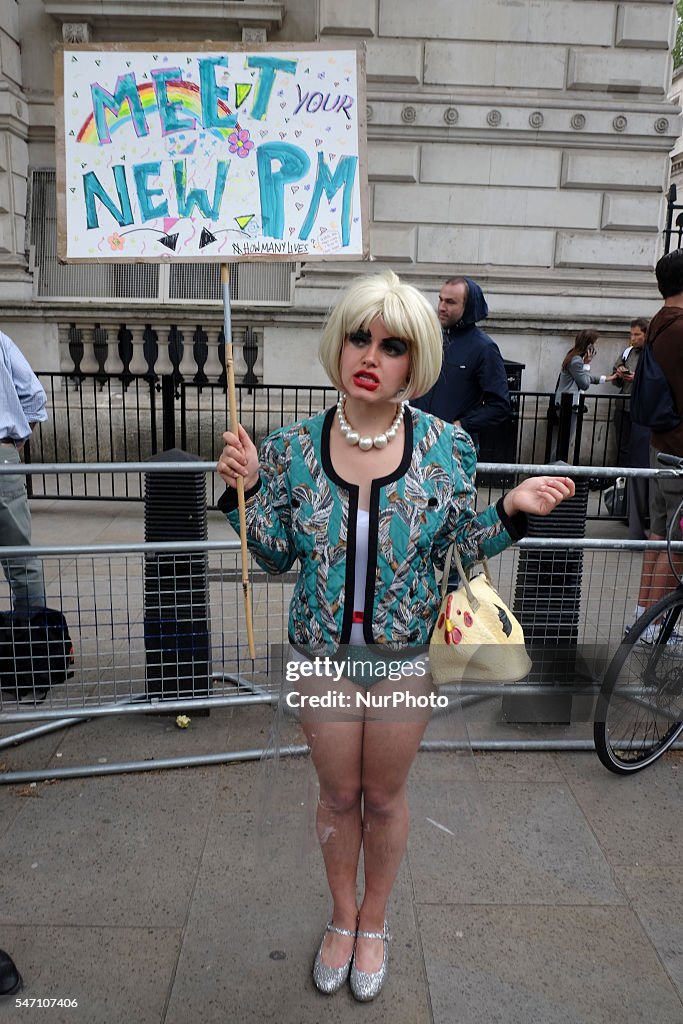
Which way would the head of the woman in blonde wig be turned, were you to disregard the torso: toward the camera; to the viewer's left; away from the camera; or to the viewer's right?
toward the camera

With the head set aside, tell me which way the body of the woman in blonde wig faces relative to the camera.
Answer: toward the camera

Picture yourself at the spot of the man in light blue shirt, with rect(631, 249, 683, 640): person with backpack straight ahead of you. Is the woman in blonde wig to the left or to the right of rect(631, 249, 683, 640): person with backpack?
right

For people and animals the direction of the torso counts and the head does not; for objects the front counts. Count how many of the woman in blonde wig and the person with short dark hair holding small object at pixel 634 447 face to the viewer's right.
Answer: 0

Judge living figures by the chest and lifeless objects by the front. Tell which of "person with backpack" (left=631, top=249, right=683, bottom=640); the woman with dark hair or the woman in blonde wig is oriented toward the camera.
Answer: the woman in blonde wig

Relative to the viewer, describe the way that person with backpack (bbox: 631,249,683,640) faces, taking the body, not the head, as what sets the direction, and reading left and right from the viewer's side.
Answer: facing away from the viewer and to the right of the viewer

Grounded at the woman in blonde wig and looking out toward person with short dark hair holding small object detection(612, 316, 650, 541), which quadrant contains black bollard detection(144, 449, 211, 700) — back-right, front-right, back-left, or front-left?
front-left

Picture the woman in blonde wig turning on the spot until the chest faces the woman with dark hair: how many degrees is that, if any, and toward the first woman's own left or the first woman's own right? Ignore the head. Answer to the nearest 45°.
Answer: approximately 180°

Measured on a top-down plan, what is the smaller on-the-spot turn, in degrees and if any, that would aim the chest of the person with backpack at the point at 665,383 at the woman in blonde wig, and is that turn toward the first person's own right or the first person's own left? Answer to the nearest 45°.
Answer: approximately 135° to the first person's own right

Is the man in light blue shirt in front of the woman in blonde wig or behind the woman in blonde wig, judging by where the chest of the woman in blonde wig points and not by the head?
behind

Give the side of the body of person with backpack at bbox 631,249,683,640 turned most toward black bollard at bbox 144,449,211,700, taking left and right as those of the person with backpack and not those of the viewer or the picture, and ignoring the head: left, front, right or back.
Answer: back

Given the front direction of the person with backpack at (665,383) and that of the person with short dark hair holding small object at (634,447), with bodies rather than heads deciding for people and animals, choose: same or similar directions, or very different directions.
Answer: very different directions
